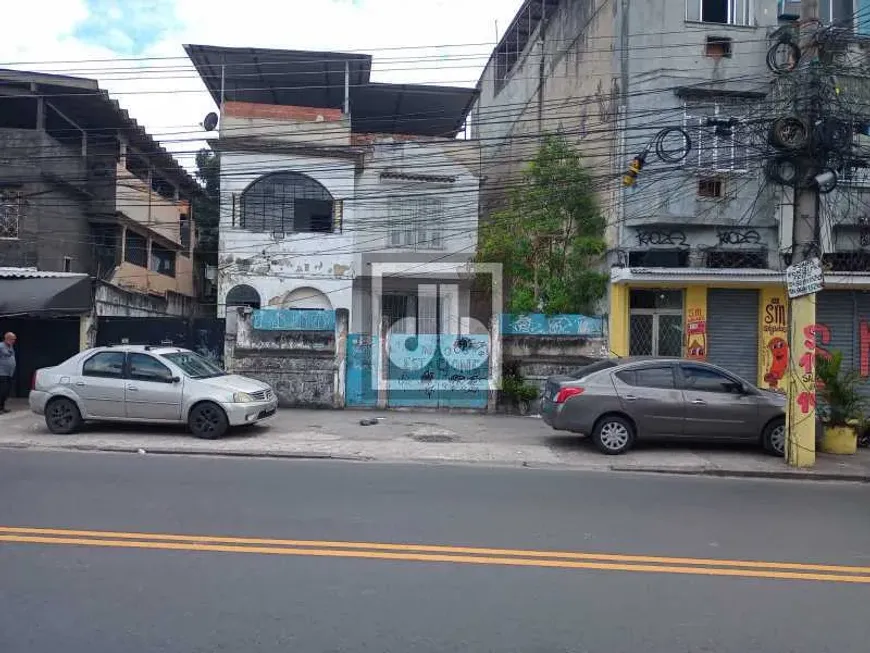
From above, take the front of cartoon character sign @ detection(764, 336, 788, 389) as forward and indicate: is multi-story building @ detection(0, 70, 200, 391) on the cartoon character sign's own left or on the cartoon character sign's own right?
on the cartoon character sign's own right

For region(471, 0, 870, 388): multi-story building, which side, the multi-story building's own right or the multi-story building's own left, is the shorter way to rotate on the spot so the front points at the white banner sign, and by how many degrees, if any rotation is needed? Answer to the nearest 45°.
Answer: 0° — it already faces it

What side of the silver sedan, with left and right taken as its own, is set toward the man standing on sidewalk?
back

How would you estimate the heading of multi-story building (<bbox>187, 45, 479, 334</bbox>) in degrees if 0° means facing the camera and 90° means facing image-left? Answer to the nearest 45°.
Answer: approximately 0°

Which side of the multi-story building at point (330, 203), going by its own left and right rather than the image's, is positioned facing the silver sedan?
front

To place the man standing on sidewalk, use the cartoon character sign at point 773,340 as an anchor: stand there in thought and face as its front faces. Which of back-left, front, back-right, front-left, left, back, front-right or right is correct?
front-right

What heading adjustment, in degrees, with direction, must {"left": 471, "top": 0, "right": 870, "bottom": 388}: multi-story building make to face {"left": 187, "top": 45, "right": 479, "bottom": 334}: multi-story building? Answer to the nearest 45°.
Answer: approximately 90° to its right

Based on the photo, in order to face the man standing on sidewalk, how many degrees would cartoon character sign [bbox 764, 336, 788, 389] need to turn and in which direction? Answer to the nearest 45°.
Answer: approximately 45° to its right

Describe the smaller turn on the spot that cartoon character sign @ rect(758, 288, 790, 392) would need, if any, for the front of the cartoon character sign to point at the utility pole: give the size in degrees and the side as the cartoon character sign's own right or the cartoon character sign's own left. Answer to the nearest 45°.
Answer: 0° — it already faces it

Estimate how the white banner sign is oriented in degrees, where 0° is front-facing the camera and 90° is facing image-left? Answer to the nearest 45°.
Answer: approximately 0°

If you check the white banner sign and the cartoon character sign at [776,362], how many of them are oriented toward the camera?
2

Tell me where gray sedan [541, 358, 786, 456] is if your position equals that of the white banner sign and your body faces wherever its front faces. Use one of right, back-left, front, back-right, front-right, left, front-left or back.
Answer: right

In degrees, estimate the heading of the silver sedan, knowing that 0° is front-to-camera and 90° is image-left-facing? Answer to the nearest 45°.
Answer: approximately 315°

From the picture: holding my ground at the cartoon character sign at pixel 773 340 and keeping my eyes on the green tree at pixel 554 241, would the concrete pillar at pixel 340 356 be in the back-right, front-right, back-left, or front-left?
front-left

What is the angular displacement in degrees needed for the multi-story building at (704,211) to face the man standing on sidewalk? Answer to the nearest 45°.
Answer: approximately 45° to its right

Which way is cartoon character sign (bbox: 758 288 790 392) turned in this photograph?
toward the camera

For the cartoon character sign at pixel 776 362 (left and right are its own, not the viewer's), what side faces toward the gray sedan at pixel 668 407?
front
